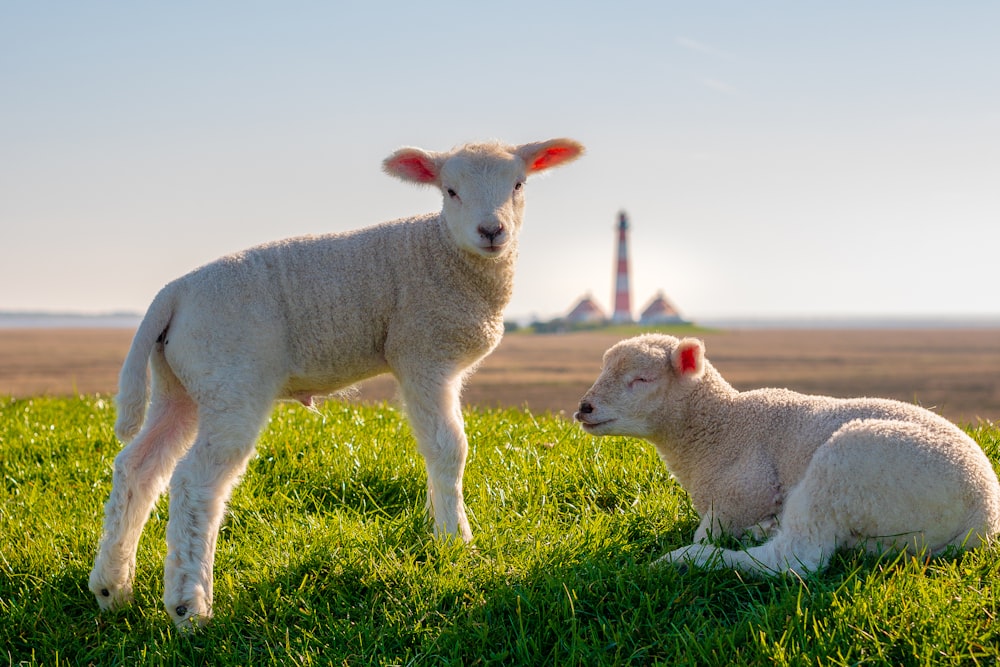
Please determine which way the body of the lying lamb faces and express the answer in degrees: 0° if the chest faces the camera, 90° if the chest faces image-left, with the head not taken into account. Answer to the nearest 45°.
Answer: approximately 90°

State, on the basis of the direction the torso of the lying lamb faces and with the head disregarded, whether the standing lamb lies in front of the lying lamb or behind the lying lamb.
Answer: in front
